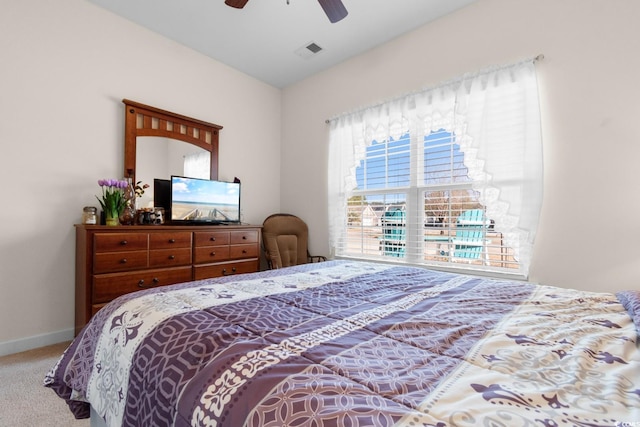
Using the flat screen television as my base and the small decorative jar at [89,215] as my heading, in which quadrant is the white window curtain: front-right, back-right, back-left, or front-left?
back-left

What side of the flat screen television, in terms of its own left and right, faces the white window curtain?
front

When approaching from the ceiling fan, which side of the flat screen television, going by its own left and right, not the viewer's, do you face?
front

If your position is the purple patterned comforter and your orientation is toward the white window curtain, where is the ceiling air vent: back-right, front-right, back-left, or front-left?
front-left

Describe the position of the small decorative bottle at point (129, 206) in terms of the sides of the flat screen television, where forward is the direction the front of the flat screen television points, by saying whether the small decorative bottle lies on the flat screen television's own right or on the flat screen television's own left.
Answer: on the flat screen television's own right

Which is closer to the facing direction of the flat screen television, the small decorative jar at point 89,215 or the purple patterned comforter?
the purple patterned comforter

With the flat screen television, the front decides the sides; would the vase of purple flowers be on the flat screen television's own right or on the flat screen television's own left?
on the flat screen television's own right

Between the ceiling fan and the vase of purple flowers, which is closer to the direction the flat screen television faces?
the ceiling fan

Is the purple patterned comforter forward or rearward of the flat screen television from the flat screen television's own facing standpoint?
forward

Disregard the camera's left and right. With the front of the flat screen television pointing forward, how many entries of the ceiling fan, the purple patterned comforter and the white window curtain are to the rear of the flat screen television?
0

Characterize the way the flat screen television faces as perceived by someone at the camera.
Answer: facing the viewer and to the right of the viewer

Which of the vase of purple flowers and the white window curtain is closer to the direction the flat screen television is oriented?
the white window curtain

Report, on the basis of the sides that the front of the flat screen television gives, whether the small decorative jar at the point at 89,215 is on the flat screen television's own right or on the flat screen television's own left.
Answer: on the flat screen television's own right
